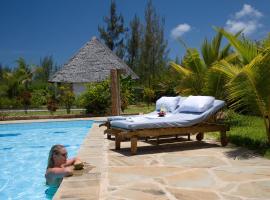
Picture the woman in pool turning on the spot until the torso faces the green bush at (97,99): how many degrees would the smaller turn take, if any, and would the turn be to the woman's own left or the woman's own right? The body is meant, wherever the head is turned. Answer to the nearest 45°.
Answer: approximately 90° to the woman's own left

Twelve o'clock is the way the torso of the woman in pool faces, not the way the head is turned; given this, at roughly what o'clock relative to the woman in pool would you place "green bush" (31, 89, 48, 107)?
The green bush is roughly at 9 o'clock from the woman in pool.

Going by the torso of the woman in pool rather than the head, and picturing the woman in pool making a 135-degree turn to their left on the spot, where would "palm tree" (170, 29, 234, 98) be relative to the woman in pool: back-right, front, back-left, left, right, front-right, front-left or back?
right

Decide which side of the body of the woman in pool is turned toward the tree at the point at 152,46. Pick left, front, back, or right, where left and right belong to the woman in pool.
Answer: left

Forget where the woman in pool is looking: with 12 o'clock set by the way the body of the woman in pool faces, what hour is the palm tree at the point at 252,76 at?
The palm tree is roughly at 12 o'clock from the woman in pool.

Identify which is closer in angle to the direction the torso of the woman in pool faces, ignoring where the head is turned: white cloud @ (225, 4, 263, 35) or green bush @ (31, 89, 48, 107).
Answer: the white cloud

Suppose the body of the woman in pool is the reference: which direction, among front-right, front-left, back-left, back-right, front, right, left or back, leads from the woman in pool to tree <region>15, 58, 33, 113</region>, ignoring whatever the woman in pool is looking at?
left

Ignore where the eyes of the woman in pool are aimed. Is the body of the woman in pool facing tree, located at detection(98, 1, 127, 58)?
no

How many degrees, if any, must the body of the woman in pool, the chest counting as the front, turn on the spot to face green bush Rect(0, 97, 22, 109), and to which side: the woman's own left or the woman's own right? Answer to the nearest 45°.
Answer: approximately 90° to the woman's own left

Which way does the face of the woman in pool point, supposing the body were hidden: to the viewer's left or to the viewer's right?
to the viewer's right

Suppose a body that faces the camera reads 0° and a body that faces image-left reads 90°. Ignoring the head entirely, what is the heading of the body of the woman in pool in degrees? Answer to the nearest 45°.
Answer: approximately 270°

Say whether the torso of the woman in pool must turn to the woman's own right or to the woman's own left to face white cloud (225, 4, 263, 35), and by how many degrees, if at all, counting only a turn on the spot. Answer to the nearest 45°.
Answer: approximately 45° to the woman's own left
